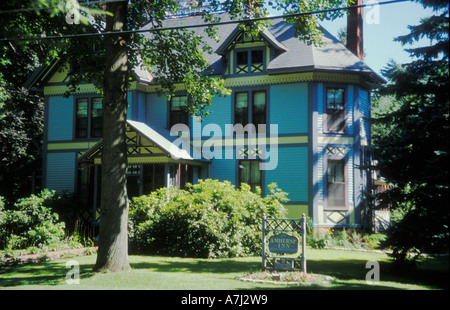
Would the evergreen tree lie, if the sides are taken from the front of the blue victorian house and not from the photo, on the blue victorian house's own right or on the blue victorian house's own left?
on the blue victorian house's own left

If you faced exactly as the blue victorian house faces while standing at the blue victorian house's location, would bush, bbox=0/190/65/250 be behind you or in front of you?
in front

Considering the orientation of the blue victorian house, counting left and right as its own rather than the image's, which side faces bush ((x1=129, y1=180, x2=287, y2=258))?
front

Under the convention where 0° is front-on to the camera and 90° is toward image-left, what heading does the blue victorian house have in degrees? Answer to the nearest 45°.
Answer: approximately 45°
